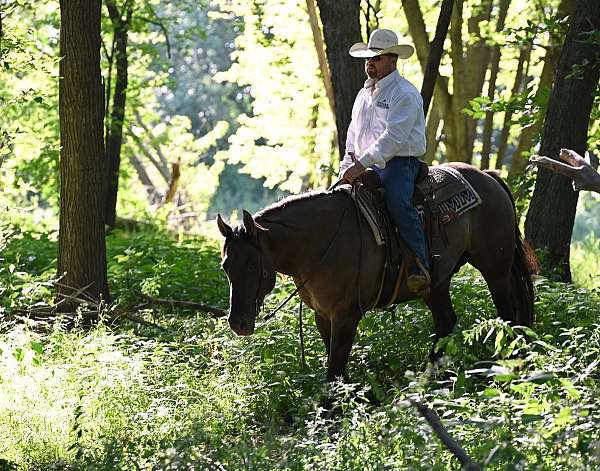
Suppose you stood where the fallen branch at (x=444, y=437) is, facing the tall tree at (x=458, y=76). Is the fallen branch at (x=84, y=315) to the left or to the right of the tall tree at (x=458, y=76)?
left

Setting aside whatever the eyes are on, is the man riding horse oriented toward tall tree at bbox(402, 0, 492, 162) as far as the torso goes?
no

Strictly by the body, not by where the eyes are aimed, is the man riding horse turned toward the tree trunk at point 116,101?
no

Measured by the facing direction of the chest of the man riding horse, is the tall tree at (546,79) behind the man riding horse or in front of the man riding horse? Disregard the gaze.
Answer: behind

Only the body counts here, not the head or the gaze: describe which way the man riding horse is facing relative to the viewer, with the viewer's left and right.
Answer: facing the viewer and to the left of the viewer

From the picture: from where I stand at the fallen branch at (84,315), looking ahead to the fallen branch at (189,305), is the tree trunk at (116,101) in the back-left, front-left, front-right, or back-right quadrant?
front-left

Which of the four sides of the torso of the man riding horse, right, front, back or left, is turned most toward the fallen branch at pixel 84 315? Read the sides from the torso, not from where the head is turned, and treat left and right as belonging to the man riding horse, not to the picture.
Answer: right

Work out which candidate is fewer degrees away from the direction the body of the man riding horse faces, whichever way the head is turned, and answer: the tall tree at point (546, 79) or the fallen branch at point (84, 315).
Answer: the fallen branch

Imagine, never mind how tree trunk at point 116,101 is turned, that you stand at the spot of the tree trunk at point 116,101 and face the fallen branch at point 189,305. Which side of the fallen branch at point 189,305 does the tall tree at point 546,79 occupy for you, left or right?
left
